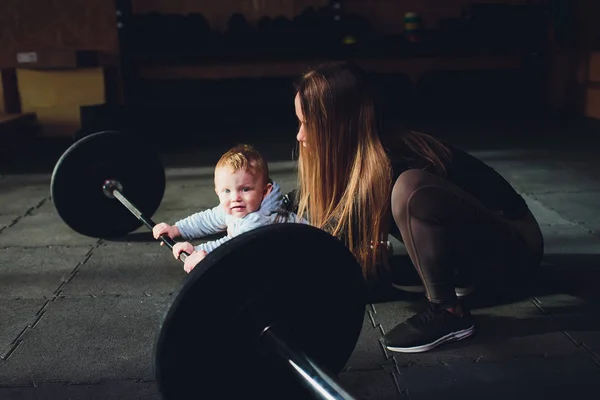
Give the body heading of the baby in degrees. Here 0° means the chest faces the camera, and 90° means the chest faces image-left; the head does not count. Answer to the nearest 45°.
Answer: approximately 45°

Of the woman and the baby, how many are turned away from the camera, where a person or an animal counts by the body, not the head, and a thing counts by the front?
0

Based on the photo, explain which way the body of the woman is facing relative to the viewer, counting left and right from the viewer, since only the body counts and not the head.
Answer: facing to the left of the viewer

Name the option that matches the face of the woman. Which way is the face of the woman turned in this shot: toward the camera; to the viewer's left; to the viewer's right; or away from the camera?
to the viewer's left
